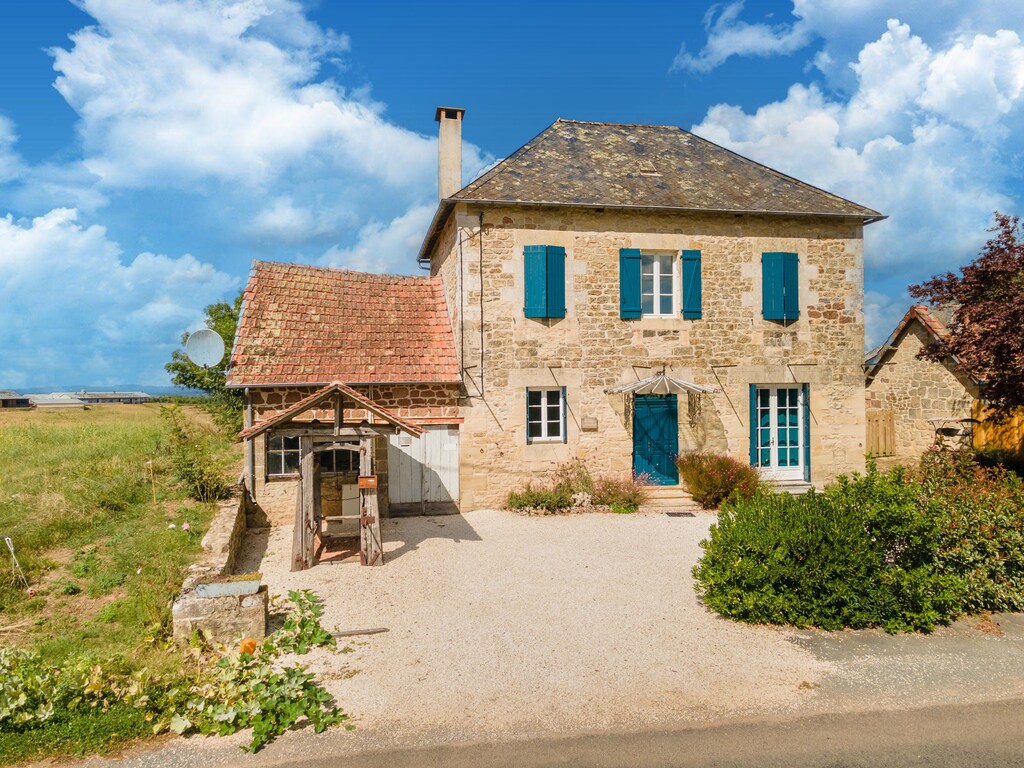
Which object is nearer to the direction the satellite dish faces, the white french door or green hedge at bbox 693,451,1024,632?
the green hedge

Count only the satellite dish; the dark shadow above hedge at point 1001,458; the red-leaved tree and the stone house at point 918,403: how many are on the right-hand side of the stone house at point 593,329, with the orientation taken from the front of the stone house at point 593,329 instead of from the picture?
1

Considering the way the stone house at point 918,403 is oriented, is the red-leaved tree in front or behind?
in front

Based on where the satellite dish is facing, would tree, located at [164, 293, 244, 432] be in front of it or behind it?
behind

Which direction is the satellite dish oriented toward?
toward the camera

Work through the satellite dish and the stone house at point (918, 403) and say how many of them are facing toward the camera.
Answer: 2

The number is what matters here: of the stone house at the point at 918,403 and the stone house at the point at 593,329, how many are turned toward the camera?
2

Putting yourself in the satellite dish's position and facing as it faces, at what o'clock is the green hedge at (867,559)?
The green hedge is roughly at 11 o'clock from the satellite dish.

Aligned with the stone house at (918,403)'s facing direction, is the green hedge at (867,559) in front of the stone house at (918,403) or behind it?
in front

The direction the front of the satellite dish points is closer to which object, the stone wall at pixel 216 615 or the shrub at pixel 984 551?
the stone wall

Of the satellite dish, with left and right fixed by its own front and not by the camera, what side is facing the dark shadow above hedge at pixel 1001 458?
left

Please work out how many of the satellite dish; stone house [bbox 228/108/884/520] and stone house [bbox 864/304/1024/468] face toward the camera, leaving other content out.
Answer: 3

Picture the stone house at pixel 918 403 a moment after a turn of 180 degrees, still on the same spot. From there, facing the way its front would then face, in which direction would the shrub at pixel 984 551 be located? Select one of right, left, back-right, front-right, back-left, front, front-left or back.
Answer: back

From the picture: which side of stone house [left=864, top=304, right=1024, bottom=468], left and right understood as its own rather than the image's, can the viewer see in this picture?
front
